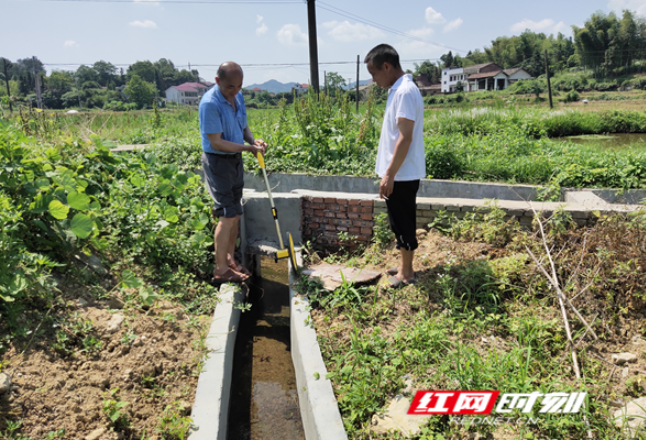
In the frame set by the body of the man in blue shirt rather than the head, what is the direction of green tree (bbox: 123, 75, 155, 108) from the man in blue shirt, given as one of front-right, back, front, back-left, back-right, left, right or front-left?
back-left

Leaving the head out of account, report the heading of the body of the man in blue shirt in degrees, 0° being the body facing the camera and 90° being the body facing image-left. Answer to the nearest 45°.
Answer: approximately 315°

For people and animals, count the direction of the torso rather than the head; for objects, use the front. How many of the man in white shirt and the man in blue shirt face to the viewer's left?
1

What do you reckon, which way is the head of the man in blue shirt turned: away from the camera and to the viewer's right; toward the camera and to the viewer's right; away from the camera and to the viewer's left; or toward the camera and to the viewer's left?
toward the camera and to the viewer's right

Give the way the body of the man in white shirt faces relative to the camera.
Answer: to the viewer's left

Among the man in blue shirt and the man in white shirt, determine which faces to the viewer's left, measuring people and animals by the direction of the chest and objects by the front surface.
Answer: the man in white shirt

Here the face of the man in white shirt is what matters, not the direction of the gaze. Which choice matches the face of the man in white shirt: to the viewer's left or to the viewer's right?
to the viewer's left

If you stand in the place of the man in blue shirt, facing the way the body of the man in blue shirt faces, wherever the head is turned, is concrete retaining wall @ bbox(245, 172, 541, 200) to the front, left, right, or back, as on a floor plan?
left

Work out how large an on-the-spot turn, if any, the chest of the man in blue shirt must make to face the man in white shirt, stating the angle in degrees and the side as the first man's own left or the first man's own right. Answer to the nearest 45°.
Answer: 0° — they already face them

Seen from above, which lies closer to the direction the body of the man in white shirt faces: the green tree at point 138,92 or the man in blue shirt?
the man in blue shirt
